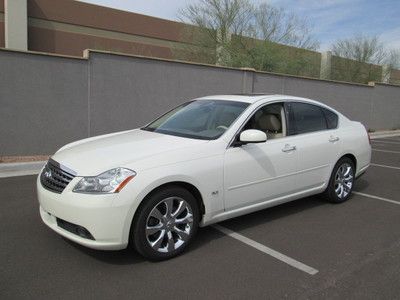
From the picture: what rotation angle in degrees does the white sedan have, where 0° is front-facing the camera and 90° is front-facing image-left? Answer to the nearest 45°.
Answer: approximately 45°

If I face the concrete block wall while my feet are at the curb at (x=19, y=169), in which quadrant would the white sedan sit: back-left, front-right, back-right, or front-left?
back-right

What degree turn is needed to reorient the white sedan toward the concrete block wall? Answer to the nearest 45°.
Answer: approximately 90° to its right

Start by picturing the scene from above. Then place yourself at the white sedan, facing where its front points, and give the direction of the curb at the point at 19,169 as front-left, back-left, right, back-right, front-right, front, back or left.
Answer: right
